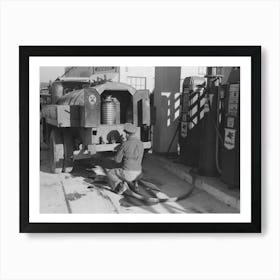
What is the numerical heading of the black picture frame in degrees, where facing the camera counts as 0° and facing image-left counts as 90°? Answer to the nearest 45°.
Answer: approximately 0°
